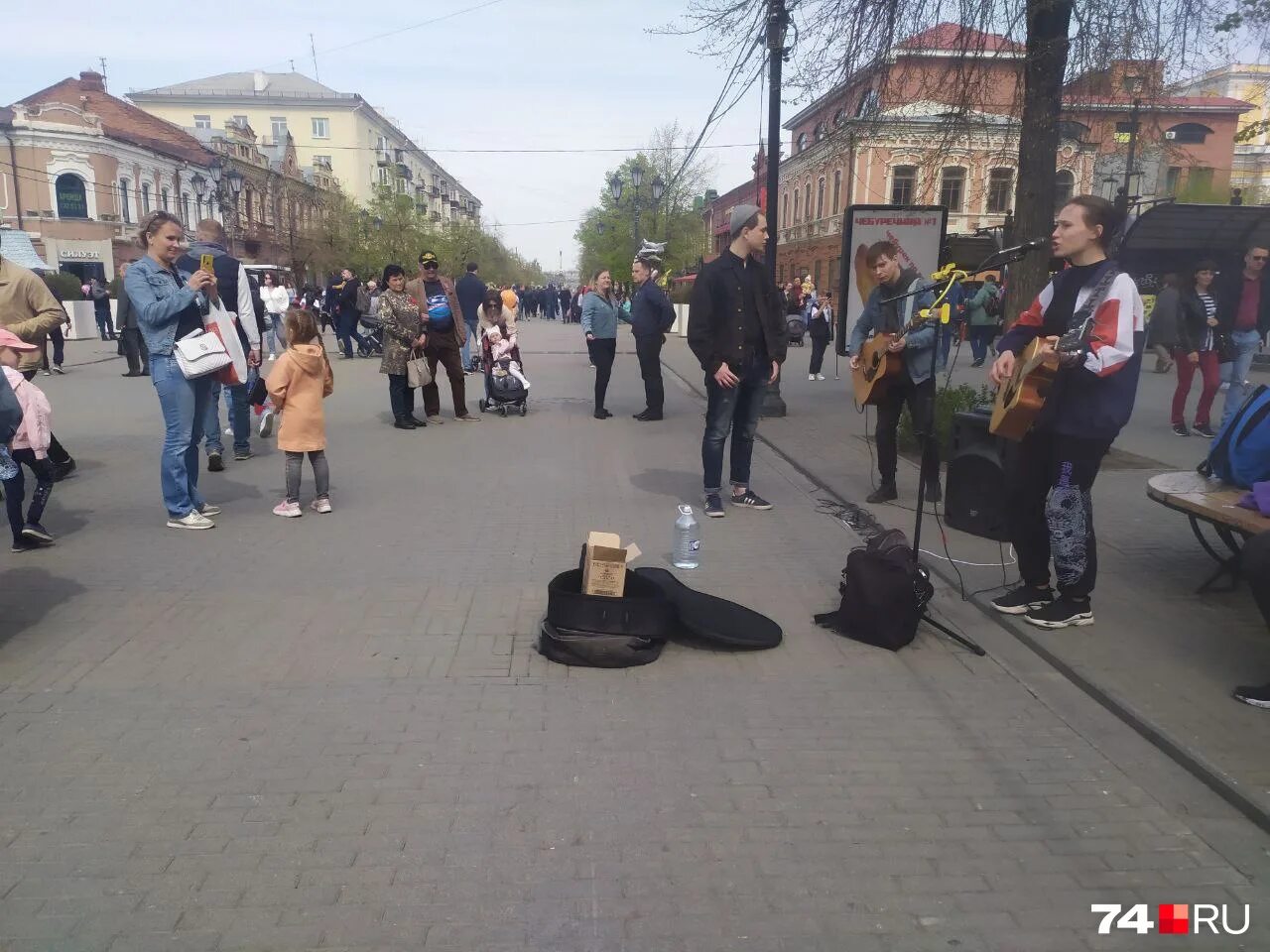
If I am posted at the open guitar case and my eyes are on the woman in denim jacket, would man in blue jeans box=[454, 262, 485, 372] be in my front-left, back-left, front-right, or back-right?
front-right

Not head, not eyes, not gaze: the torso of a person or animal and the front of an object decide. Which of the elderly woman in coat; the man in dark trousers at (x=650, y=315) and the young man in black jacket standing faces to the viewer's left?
the man in dark trousers

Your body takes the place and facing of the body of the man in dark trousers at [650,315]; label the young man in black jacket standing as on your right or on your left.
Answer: on your left

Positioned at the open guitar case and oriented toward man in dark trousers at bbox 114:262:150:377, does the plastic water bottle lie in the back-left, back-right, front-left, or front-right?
front-right

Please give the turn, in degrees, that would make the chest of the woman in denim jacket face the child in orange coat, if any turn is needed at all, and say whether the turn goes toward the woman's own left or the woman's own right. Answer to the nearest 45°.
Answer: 0° — they already face them

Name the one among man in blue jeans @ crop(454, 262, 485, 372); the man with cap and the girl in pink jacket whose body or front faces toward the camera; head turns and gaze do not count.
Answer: the man with cap

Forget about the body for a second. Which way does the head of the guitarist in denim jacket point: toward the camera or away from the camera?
toward the camera

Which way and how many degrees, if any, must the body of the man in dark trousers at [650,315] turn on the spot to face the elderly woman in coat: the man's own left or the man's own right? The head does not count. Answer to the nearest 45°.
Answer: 0° — they already face them

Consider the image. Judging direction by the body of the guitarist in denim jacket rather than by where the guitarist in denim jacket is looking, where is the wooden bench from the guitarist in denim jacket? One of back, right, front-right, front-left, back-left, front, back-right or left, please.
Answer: left

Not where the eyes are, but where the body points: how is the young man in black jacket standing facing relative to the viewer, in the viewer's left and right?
facing the viewer and to the right of the viewer

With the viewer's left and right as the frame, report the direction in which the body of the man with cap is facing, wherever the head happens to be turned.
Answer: facing the viewer

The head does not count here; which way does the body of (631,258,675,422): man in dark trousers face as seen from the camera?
to the viewer's left

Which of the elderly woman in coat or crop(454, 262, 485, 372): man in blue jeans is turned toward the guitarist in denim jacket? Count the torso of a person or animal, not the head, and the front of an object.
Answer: the elderly woman in coat

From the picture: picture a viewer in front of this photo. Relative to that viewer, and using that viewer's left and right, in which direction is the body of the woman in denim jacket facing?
facing to the right of the viewer

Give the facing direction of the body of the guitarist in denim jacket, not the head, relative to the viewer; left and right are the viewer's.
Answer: facing the viewer and to the left of the viewer
